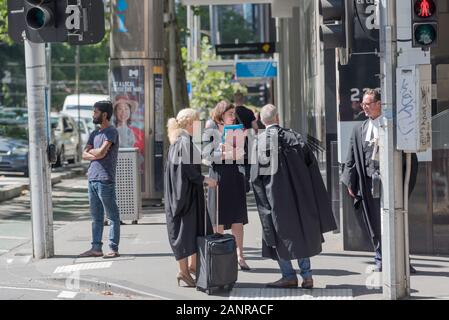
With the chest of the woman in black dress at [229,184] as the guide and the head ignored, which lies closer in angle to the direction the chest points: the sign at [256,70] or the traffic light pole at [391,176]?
the traffic light pole

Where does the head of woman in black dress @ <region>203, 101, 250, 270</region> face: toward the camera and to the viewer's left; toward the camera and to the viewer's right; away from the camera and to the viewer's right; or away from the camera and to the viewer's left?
toward the camera and to the viewer's right

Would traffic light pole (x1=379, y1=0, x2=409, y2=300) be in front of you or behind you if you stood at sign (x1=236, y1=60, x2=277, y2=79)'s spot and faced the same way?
in front

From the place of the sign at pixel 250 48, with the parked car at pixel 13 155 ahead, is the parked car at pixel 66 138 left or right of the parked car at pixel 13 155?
right

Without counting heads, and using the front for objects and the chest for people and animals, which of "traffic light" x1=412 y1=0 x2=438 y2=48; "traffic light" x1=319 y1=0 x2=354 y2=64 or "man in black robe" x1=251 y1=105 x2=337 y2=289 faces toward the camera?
"traffic light" x1=412 y1=0 x2=438 y2=48

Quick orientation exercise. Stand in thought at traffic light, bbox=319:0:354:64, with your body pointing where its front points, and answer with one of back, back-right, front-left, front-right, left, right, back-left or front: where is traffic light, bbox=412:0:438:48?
back-left

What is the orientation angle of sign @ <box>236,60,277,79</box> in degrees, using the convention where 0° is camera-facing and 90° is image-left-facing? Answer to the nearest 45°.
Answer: approximately 0°

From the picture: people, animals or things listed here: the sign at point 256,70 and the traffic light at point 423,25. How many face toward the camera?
2

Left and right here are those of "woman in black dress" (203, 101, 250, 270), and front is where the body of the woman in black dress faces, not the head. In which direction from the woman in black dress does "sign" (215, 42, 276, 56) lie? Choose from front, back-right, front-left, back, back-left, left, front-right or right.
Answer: back-left

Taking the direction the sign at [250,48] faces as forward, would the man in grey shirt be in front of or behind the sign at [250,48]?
in front
